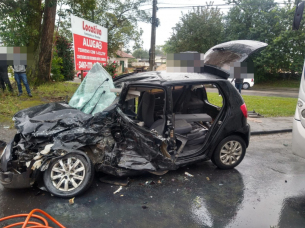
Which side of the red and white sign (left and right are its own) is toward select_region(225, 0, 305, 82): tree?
left

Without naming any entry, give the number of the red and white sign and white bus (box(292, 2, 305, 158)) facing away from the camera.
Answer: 0

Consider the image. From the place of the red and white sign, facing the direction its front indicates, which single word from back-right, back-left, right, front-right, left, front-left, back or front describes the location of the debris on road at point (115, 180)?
front-right

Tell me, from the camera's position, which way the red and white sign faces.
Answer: facing the viewer and to the right of the viewer

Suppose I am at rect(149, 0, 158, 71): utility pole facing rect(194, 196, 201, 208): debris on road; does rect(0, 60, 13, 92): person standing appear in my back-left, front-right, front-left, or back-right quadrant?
front-right
